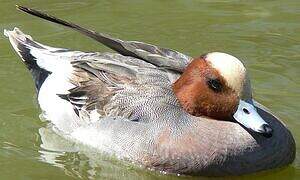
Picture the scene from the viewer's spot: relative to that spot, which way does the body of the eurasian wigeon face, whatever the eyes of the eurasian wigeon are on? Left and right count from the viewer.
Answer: facing the viewer and to the right of the viewer
